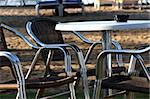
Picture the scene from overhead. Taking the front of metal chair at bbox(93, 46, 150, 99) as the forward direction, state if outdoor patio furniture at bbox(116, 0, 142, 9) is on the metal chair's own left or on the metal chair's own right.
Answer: on the metal chair's own right

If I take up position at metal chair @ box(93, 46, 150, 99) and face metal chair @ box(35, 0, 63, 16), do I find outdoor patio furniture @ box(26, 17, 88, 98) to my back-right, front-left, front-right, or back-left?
front-left

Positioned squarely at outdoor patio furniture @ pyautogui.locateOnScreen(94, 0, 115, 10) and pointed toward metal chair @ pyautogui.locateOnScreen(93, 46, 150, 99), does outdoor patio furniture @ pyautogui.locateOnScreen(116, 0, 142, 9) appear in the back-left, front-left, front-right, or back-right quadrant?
front-left
